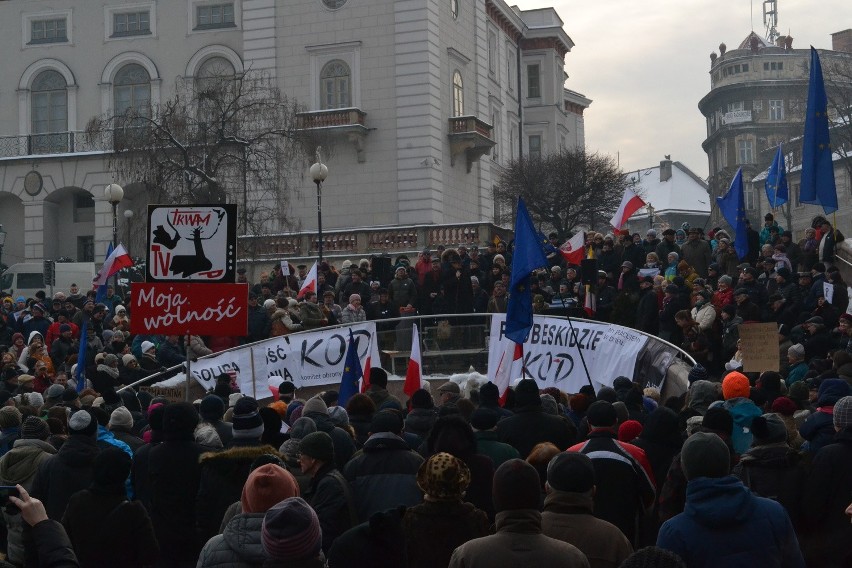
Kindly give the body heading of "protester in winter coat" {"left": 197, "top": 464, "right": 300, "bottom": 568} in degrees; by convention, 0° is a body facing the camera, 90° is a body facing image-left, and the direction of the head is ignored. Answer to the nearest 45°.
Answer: approximately 225°

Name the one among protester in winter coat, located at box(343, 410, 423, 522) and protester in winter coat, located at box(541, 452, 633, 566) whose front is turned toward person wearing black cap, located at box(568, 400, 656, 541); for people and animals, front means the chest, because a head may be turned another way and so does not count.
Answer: protester in winter coat, located at box(541, 452, 633, 566)

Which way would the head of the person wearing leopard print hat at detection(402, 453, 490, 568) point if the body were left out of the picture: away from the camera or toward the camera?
away from the camera

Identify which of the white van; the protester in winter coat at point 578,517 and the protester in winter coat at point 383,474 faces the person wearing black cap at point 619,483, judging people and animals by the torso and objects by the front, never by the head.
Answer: the protester in winter coat at point 578,517

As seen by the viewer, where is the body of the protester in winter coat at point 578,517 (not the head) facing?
away from the camera

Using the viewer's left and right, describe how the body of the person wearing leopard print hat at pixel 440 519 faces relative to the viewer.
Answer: facing away from the viewer

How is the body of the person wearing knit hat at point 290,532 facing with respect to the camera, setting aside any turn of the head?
away from the camera

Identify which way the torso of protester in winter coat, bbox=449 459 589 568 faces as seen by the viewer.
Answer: away from the camera

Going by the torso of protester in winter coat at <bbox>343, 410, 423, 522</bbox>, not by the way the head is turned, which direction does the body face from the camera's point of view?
away from the camera

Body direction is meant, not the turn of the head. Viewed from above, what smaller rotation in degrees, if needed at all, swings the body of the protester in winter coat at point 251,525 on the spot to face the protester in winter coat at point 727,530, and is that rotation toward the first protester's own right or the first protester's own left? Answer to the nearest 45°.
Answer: approximately 45° to the first protester's own right

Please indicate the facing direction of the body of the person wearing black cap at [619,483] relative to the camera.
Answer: away from the camera

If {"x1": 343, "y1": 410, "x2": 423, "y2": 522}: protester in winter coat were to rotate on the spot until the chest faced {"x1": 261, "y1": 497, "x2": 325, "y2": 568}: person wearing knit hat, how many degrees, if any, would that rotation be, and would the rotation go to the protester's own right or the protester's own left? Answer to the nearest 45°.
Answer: approximately 180°

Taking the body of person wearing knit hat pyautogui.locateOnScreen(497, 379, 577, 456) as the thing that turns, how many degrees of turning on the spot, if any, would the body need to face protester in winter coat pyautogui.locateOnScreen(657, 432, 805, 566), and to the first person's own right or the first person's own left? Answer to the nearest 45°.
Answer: approximately 180°

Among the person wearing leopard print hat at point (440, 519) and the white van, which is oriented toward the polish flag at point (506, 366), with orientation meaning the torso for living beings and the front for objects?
the person wearing leopard print hat
